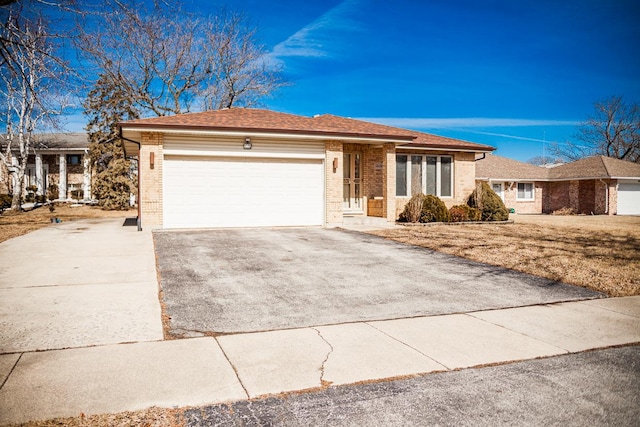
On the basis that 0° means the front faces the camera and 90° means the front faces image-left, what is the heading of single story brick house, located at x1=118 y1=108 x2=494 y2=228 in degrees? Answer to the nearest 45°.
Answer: approximately 0°

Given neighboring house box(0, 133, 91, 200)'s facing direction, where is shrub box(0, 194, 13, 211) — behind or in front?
in front

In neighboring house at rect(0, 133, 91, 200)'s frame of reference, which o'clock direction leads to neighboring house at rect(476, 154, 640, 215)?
neighboring house at rect(476, 154, 640, 215) is roughly at 10 o'clock from neighboring house at rect(0, 133, 91, 200).

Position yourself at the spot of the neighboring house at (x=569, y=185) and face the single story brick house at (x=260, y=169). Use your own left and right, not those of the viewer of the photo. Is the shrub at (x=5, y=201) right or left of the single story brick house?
right

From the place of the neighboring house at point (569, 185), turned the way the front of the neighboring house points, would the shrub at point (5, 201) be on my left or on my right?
on my right

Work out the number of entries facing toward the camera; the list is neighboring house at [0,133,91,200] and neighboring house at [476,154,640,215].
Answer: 2

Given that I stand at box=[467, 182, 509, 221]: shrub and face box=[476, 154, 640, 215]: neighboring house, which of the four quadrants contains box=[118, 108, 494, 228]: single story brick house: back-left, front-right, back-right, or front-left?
back-left

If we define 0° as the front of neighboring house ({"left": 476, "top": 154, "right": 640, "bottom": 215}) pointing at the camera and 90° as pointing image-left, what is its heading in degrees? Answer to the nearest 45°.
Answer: approximately 0°
